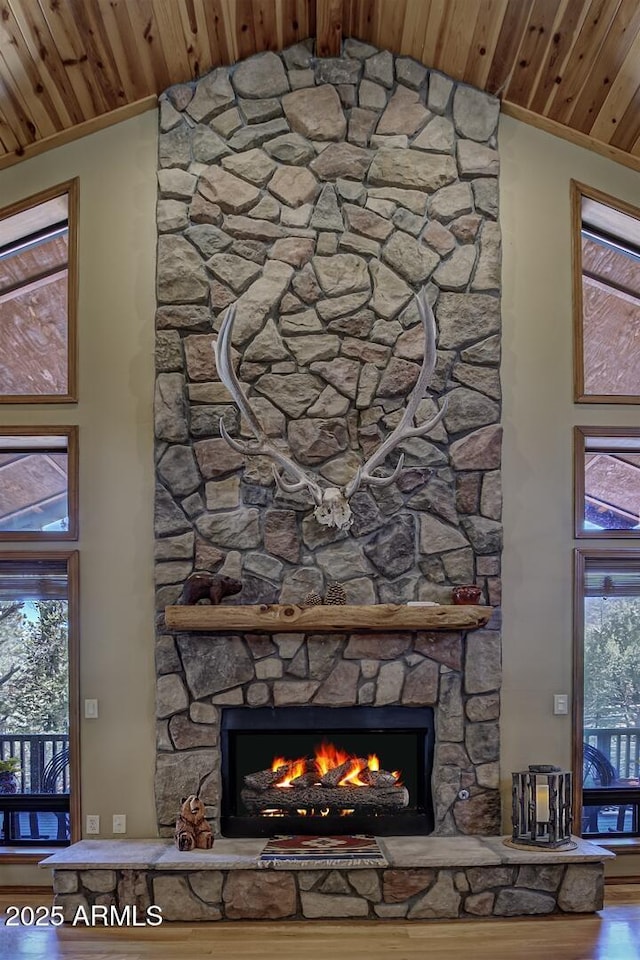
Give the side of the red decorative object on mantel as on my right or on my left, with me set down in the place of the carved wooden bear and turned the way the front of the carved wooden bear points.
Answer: on my left

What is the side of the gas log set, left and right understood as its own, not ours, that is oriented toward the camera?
front

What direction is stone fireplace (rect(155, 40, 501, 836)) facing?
toward the camera

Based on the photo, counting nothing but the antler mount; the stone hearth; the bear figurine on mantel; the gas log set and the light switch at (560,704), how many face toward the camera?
4

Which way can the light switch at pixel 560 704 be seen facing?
toward the camera
